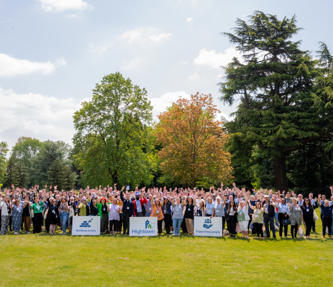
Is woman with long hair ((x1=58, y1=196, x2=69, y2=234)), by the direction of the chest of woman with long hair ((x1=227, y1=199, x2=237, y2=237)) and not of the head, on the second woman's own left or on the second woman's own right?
on the second woman's own right

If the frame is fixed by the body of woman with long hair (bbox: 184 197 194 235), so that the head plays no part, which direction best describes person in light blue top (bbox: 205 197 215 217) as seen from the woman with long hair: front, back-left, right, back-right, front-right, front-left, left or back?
left

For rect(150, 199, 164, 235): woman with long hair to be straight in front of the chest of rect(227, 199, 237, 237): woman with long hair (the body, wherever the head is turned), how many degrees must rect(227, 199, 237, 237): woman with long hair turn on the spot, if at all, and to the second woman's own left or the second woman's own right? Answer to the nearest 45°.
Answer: approximately 90° to the second woman's own right

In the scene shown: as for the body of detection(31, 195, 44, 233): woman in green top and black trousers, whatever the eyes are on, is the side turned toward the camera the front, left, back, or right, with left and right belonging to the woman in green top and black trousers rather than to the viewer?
front

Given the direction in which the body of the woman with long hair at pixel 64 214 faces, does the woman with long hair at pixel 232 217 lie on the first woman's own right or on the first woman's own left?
on the first woman's own left

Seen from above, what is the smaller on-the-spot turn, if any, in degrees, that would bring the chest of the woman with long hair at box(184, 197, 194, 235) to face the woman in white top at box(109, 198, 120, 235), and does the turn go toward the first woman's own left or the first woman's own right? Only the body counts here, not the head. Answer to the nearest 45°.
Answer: approximately 90° to the first woman's own right

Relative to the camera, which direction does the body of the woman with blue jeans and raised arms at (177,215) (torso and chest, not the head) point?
toward the camera

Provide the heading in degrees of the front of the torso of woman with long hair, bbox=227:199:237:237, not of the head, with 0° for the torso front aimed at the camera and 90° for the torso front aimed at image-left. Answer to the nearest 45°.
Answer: approximately 0°

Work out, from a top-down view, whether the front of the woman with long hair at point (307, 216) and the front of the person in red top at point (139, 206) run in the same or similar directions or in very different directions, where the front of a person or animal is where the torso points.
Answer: same or similar directions

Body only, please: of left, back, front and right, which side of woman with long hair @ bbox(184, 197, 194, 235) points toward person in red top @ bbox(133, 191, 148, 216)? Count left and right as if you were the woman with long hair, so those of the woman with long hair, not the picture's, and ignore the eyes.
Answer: right

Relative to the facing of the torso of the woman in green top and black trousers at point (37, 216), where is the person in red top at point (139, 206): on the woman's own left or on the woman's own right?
on the woman's own left

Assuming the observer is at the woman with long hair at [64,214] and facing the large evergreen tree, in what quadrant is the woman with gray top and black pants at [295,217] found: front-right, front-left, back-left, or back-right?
front-right

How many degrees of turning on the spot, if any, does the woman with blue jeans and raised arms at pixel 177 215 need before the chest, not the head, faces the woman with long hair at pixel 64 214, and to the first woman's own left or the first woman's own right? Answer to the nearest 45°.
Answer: approximately 90° to the first woman's own right

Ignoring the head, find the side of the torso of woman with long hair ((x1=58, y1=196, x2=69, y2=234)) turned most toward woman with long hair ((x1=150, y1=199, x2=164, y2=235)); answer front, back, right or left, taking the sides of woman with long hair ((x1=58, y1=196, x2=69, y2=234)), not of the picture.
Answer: left

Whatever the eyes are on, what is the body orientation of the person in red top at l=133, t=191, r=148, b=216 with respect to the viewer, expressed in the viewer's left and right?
facing the viewer

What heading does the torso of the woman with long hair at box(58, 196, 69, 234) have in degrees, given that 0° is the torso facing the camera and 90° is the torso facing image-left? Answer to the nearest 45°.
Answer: approximately 0°

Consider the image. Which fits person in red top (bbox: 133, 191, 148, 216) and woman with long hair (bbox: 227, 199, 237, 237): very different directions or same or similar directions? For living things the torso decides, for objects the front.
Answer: same or similar directions

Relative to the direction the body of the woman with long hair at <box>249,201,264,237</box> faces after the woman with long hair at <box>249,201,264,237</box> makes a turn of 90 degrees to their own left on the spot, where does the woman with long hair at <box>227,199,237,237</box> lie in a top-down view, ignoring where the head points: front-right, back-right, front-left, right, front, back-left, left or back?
back
